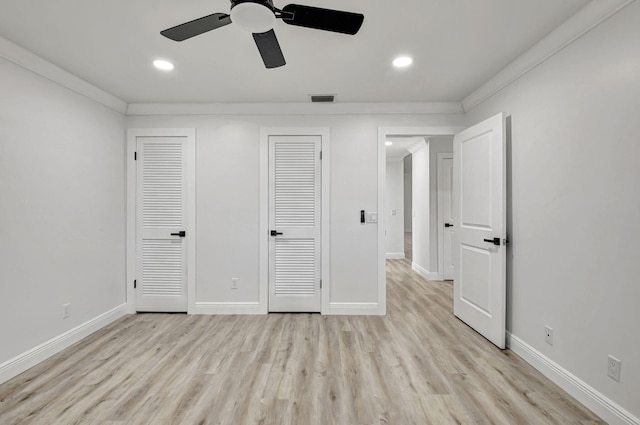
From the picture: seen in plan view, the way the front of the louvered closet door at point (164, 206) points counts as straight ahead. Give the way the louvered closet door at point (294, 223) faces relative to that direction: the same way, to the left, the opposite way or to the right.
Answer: the same way

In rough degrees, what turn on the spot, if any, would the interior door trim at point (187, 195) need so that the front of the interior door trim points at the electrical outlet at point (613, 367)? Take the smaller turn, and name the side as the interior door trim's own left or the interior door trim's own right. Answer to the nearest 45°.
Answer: approximately 45° to the interior door trim's own left

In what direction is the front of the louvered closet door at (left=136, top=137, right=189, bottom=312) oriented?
toward the camera

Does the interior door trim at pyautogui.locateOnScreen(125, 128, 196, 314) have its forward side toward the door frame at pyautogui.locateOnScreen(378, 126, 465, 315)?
no

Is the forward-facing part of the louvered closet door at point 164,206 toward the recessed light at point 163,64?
yes

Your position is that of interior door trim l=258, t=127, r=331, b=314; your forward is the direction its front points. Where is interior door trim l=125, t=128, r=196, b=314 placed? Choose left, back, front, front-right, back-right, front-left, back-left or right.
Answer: right

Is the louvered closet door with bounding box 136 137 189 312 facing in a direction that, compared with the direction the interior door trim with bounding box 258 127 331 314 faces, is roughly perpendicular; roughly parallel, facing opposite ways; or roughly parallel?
roughly parallel

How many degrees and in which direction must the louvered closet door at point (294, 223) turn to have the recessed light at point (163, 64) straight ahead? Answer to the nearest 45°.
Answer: approximately 45° to its right

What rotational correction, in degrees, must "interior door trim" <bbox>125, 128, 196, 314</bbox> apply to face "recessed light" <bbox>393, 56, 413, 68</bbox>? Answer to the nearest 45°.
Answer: approximately 45° to its left

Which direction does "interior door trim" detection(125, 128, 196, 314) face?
toward the camera

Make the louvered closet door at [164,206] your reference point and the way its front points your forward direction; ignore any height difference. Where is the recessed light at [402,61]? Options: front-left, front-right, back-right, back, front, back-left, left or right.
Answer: front-left

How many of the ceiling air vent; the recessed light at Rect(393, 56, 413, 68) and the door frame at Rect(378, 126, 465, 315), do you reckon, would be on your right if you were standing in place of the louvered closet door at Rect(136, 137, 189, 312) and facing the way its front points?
0

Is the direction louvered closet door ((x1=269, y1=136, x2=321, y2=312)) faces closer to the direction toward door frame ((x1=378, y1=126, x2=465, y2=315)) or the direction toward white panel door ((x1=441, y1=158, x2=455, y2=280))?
the door frame

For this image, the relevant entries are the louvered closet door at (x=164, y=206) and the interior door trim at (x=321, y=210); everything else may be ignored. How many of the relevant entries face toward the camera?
2

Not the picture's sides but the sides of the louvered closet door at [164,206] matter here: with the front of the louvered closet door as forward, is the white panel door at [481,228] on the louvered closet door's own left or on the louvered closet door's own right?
on the louvered closet door's own left

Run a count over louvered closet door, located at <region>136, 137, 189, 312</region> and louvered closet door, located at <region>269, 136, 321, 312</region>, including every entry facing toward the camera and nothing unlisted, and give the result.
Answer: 2

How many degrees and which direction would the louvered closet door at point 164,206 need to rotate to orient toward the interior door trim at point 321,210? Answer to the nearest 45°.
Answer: approximately 45° to its left

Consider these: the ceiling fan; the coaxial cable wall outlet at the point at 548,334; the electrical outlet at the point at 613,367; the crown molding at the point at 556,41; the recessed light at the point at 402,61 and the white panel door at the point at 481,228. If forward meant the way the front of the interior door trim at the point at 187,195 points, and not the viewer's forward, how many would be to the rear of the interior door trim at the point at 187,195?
0
